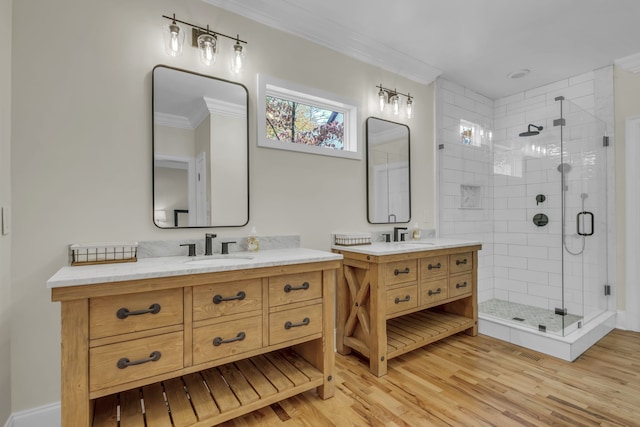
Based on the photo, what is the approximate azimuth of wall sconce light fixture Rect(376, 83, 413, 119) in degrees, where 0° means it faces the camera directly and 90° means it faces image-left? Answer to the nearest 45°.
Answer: approximately 315°

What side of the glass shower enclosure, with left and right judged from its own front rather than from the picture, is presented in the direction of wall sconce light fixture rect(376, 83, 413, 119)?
right

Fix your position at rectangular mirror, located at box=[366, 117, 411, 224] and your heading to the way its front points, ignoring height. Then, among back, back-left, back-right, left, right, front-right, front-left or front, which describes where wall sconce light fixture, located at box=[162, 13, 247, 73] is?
right

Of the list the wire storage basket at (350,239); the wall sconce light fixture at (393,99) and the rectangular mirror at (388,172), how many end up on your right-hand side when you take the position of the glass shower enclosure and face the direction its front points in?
3

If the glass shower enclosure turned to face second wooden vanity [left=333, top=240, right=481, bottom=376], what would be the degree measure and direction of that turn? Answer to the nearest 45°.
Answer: approximately 90° to its right

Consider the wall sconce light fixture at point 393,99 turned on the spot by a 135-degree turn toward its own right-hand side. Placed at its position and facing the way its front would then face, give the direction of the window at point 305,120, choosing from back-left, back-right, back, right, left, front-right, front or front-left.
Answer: front-left

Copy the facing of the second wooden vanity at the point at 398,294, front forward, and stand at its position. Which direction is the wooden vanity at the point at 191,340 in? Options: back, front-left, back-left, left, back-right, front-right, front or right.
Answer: right

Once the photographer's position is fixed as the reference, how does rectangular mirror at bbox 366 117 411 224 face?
facing the viewer and to the right of the viewer

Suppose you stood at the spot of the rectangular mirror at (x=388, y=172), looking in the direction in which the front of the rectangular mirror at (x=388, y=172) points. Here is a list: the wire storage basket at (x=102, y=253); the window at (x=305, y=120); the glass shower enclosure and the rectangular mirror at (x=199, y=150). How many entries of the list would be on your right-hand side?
3

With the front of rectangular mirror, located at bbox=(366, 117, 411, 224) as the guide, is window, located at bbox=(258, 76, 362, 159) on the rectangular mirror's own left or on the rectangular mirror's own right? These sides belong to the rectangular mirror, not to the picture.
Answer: on the rectangular mirror's own right

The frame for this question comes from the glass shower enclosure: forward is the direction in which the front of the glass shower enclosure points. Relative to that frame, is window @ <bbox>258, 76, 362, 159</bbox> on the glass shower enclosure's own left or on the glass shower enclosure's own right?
on the glass shower enclosure's own right

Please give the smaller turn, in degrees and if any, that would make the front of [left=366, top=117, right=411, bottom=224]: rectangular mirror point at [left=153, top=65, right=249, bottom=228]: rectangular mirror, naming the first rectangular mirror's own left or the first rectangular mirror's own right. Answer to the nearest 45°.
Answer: approximately 90° to the first rectangular mirror's own right
